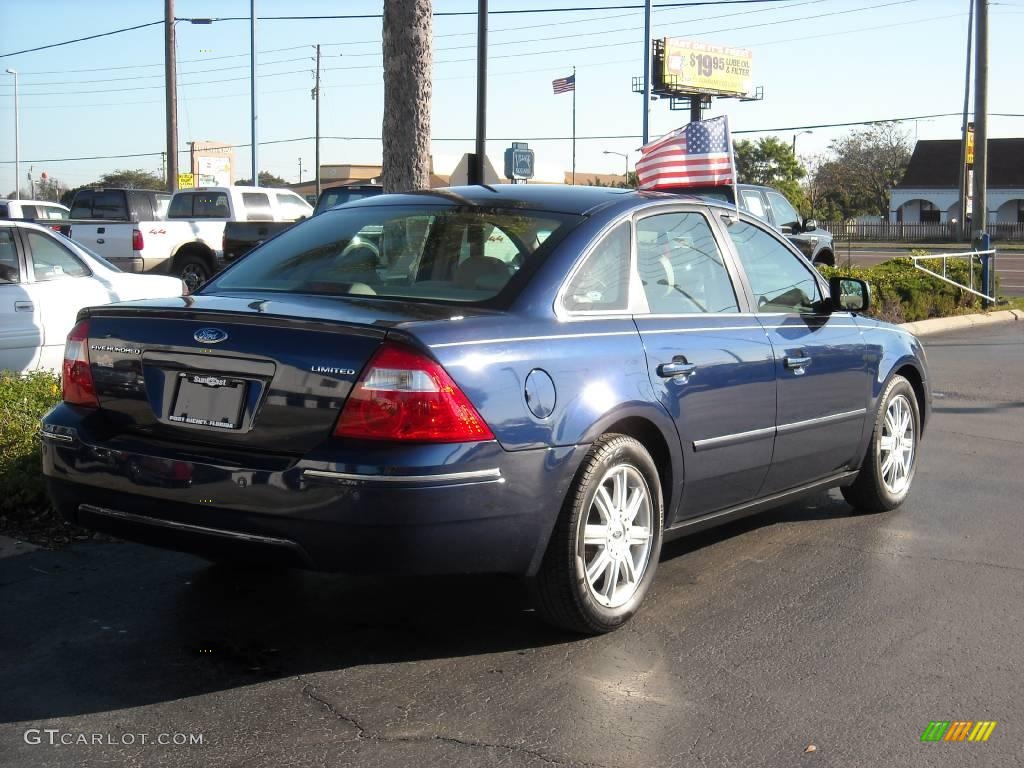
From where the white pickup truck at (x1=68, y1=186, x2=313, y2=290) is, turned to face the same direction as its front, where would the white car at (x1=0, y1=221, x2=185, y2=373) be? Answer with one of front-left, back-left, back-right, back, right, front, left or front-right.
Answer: back-right

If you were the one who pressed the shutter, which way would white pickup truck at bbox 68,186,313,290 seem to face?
facing away from the viewer and to the right of the viewer

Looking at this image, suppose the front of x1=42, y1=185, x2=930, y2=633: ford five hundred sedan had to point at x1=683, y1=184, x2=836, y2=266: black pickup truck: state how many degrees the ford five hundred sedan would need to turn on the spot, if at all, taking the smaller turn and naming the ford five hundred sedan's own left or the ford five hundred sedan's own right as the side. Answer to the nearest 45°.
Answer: approximately 45° to the ford five hundred sedan's own left

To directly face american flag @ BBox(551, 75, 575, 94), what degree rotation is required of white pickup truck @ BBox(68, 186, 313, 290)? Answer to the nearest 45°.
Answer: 0° — it already faces it

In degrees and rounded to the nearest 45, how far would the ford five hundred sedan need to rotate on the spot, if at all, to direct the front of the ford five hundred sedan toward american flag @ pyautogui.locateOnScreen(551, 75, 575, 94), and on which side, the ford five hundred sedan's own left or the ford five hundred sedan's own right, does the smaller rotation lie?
approximately 45° to the ford five hundred sedan's own left

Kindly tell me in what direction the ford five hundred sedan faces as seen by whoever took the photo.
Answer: facing away from the viewer and to the right of the viewer

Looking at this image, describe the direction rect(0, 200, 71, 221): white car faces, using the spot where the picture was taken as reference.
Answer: facing away from the viewer and to the right of the viewer
